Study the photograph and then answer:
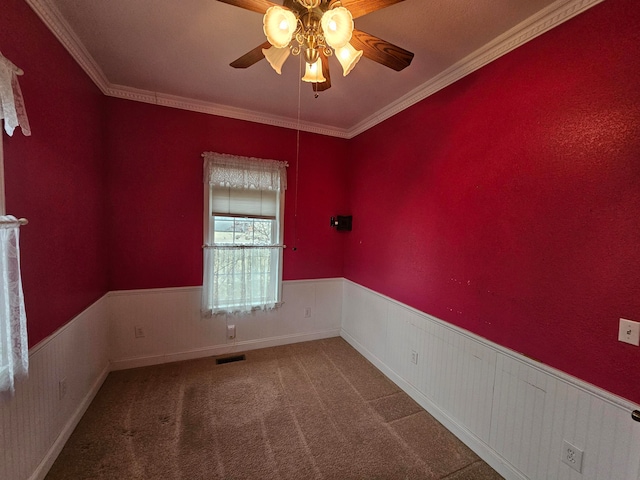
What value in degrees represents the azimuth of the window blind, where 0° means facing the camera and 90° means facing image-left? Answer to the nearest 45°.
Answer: approximately 0°

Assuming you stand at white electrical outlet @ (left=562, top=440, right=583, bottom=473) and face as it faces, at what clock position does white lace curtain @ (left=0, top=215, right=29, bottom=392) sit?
The white lace curtain is roughly at 12 o'clock from the white electrical outlet.

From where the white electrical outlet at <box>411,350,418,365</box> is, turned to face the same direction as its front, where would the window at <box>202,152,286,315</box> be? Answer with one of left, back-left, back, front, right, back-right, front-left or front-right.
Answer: front-right

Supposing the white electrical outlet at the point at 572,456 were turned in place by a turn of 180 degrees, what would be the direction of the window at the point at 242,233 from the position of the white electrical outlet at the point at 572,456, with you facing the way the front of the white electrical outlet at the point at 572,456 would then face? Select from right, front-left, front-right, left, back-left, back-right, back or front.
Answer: back-left

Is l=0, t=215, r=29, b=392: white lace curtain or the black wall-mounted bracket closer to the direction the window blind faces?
the white lace curtain

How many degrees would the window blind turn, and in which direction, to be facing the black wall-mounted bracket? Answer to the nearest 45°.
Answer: approximately 90° to its left

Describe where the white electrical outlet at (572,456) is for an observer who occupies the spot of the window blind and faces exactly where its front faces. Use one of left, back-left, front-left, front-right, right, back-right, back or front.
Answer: front-left

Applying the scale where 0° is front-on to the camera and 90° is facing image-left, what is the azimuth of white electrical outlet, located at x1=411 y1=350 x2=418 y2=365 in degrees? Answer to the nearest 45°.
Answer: approximately 45°

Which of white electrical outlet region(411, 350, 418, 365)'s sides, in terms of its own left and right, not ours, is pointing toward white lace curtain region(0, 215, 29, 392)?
front

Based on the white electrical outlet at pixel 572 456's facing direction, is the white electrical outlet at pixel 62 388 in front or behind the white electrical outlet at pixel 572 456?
in front

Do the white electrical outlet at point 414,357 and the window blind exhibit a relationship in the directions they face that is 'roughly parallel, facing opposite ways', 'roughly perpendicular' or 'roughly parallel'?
roughly perpendicular

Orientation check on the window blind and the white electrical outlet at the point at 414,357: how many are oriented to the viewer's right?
0

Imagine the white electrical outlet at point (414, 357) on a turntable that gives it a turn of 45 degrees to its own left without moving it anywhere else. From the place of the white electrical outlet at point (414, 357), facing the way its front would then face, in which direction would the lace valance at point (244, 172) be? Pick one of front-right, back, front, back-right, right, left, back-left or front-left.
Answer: right
